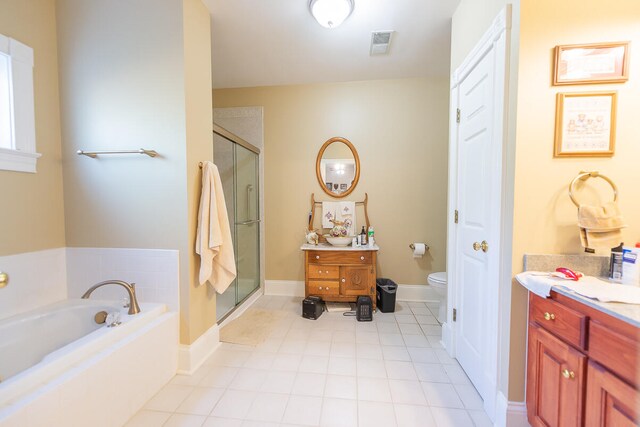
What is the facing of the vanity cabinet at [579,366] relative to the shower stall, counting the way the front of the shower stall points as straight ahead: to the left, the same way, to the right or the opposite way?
the opposite way

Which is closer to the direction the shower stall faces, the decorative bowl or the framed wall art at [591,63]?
the decorative bowl

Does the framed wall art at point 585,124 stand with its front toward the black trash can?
no

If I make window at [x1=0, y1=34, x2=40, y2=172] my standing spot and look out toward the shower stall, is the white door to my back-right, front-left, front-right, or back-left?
front-right

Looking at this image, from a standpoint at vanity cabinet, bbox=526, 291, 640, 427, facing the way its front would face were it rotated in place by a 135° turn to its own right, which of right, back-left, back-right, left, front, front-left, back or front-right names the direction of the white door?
front-left

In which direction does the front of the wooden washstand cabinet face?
toward the camera

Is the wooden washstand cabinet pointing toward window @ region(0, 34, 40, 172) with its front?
no

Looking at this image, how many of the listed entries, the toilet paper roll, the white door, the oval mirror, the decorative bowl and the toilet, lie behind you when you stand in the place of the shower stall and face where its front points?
0

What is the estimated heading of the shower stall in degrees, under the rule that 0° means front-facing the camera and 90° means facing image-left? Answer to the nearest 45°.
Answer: approximately 270°

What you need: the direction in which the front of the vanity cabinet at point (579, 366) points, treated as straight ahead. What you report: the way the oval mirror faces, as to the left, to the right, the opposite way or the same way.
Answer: to the left

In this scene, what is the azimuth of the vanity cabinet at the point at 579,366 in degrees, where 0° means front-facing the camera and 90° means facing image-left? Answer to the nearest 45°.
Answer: approximately 45°

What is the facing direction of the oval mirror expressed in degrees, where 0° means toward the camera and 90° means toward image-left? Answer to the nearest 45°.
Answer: approximately 0°

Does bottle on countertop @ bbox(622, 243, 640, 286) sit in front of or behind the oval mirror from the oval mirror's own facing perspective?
in front
